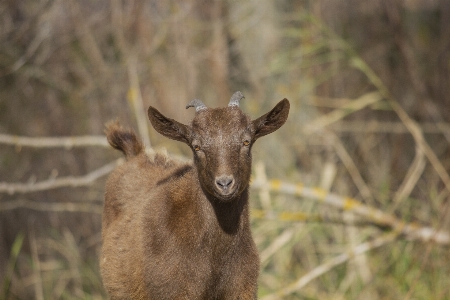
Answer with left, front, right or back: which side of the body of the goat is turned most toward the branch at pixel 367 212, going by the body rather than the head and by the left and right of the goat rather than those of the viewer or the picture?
left

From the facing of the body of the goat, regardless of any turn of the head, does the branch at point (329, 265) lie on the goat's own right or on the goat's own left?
on the goat's own left

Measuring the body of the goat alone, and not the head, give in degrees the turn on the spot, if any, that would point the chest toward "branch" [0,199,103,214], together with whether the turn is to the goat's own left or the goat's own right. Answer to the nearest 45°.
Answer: approximately 180°

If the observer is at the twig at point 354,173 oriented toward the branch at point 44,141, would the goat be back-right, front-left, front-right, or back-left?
front-left

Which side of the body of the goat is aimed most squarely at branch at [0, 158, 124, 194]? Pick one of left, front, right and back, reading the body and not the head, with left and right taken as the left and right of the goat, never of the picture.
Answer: back

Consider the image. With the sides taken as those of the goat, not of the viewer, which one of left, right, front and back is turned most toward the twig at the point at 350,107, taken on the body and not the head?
left

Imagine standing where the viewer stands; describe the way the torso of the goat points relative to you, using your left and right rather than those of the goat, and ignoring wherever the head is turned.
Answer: facing the viewer and to the right of the viewer
